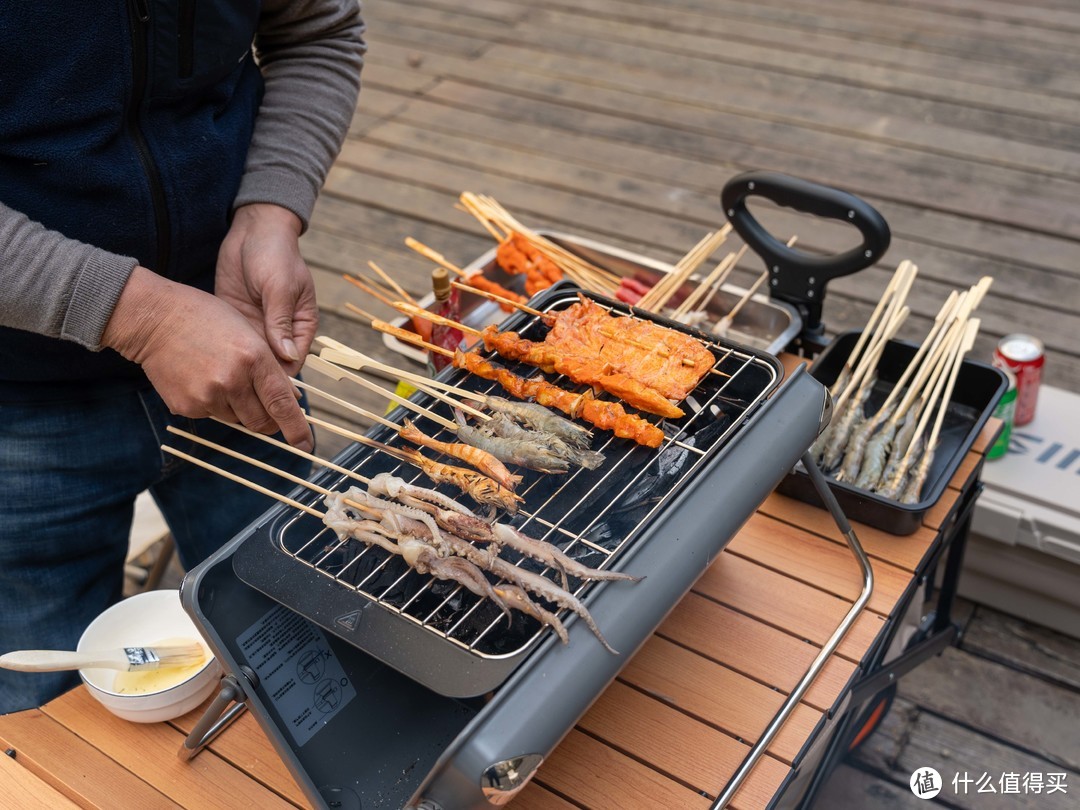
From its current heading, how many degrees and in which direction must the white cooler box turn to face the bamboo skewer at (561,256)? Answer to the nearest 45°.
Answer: approximately 45° to its right

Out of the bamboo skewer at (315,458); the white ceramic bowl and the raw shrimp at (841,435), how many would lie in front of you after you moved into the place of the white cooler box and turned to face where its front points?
3

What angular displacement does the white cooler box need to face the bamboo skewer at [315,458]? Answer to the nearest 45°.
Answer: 0° — it already faces it

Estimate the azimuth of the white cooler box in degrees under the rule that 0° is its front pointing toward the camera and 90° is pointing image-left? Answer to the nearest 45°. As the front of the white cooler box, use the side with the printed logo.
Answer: approximately 45°
